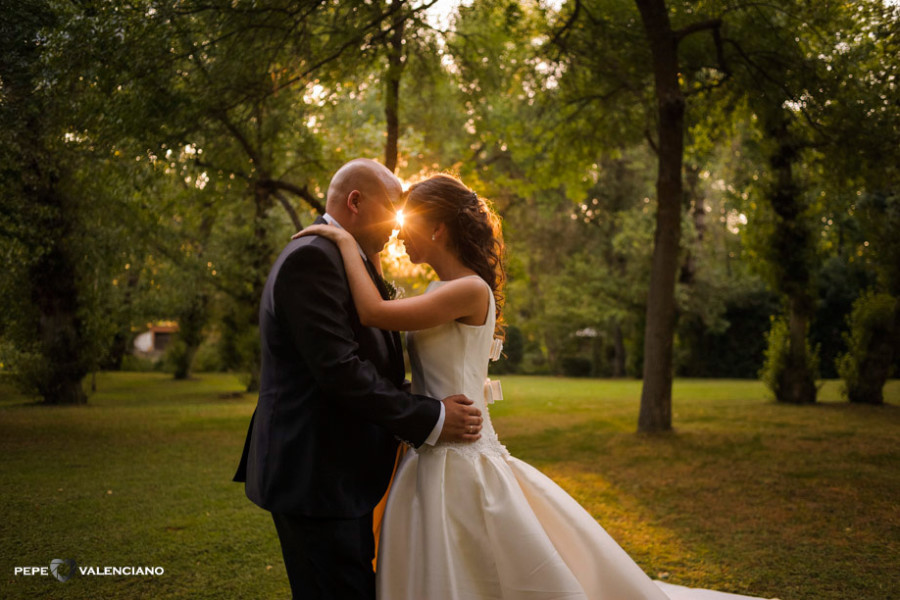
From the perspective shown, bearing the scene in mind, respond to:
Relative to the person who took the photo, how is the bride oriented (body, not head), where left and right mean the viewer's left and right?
facing to the left of the viewer

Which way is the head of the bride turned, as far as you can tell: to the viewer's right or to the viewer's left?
to the viewer's left

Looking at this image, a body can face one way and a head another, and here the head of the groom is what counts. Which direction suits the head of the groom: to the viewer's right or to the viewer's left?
to the viewer's right

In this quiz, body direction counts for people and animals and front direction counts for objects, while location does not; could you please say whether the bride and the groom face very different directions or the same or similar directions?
very different directions

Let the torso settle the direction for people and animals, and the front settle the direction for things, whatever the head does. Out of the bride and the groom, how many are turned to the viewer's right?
1

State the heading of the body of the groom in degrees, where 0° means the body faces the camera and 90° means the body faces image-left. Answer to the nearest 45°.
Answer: approximately 270°

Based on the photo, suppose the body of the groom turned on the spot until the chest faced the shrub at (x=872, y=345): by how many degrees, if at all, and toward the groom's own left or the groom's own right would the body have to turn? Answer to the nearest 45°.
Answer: approximately 45° to the groom's own left

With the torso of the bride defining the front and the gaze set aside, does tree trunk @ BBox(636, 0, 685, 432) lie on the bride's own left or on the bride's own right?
on the bride's own right

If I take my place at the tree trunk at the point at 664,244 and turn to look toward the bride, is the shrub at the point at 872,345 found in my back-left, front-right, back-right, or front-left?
back-left

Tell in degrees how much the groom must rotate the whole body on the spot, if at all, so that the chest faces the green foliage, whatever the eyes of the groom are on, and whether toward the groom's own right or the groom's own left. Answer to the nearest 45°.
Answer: approximately 45° to the groom's own left
